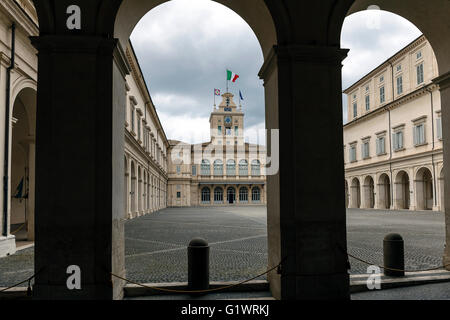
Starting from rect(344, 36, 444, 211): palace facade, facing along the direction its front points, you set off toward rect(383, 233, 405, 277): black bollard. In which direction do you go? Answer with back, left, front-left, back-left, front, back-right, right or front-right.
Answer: front-left

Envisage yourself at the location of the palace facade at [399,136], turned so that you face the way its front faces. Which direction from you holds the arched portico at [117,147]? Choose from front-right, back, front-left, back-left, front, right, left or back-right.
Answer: front-left

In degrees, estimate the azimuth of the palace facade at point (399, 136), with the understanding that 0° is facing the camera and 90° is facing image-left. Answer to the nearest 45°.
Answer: approximately 45°
